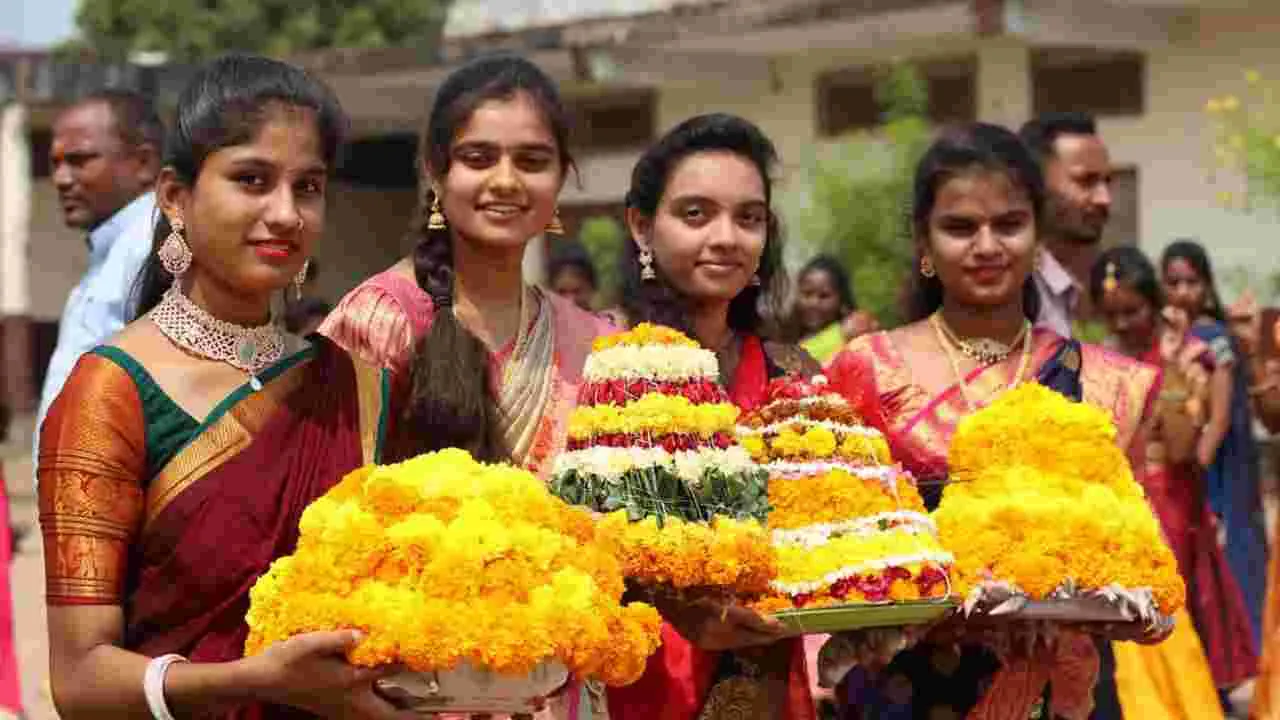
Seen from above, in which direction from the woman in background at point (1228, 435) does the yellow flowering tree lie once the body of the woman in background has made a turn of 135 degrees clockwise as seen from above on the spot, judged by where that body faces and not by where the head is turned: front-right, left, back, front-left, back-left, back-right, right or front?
front

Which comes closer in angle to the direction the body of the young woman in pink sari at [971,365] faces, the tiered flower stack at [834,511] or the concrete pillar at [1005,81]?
the tiered flower stack

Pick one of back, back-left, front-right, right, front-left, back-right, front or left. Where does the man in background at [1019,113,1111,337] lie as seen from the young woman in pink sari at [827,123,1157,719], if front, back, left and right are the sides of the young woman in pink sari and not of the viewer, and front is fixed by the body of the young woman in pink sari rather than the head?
back

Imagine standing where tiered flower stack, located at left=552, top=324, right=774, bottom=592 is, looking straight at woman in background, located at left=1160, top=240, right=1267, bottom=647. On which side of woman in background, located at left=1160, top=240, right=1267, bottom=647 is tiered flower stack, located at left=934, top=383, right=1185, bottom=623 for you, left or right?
right

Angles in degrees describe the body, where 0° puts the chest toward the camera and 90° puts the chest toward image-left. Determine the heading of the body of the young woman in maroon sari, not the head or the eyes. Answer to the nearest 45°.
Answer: approximately 315°

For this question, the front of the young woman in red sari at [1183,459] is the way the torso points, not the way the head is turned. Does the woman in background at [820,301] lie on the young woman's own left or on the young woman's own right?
on the young woman's own right

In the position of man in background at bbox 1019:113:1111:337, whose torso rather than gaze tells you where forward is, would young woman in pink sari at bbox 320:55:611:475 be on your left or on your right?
on your right

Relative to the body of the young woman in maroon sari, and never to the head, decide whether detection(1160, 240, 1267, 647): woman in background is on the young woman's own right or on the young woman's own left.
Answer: on the young woman's own left

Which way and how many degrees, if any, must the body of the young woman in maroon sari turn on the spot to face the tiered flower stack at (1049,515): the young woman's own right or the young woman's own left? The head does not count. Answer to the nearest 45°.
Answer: approximately 45° to the young woman's own left

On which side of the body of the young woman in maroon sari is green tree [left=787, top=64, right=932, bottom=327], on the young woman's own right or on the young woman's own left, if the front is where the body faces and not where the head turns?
on the young woman's own left
